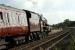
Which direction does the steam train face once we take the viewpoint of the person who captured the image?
facing away from the viewer and to the right of the viewer
